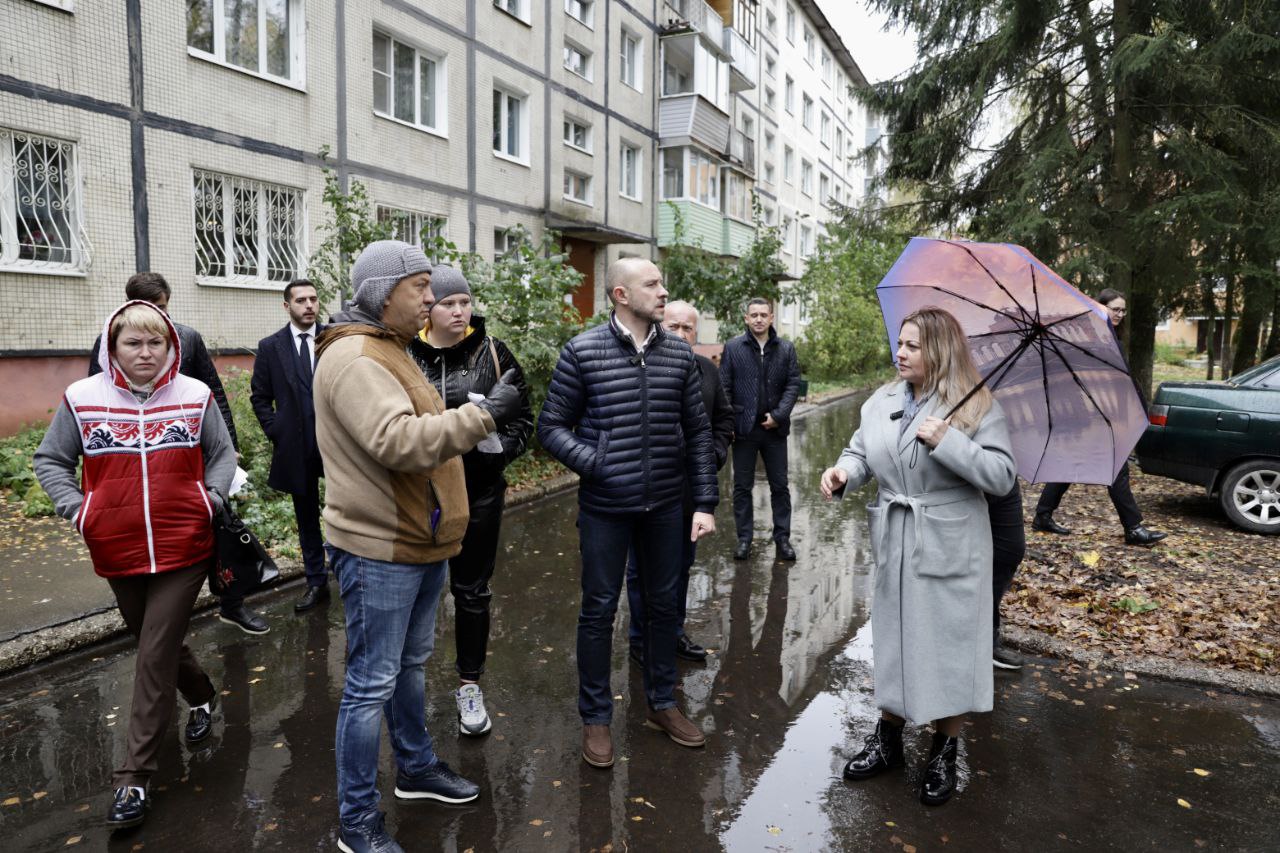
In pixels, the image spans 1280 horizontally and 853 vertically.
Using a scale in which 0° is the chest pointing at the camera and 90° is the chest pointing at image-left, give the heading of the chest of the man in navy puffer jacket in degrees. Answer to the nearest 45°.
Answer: approximately 315°

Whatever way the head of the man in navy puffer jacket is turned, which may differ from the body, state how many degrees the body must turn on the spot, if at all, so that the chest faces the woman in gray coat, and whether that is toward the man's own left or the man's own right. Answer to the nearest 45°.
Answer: approximately 45° to the man's own left

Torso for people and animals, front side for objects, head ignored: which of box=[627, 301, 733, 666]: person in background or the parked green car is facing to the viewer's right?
the parked green car

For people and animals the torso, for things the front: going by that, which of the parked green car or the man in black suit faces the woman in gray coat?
the man in black suit

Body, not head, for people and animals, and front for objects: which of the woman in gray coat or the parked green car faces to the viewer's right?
the parked green car

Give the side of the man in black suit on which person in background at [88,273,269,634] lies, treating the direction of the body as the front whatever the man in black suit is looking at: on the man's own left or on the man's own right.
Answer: on the man's own right
